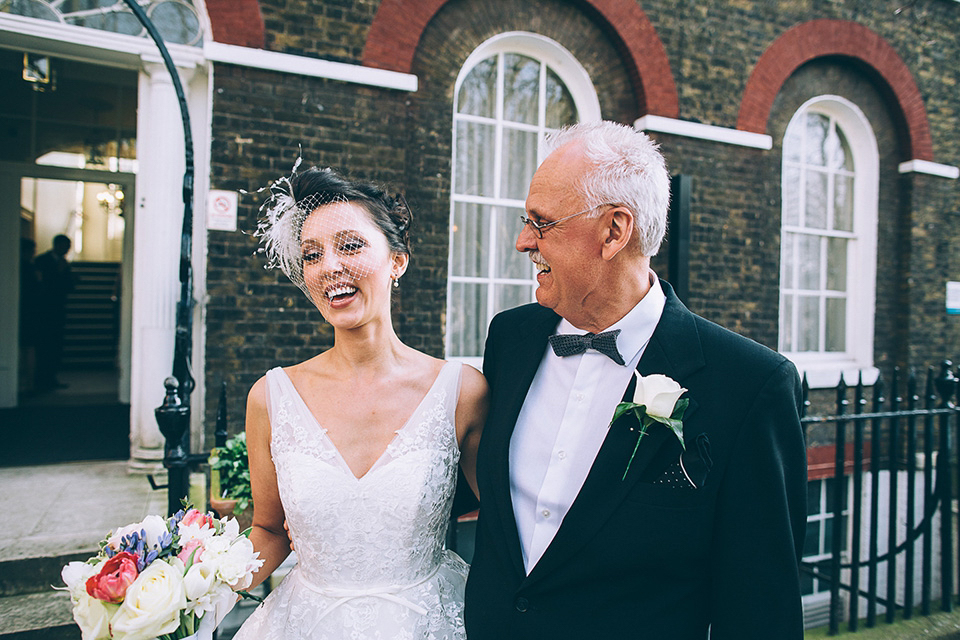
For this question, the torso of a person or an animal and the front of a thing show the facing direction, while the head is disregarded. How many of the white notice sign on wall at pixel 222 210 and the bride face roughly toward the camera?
2
